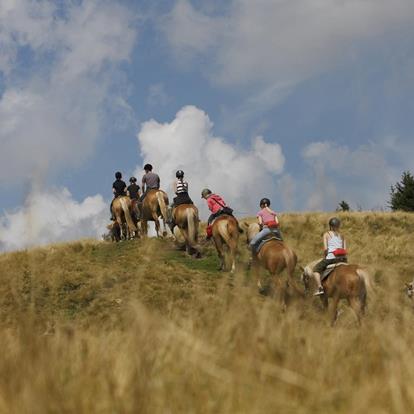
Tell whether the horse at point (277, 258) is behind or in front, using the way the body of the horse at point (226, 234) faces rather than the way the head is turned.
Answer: behind

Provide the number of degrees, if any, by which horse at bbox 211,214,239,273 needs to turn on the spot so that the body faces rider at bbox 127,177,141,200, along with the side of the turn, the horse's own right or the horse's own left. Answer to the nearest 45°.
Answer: approximately 45° to the horse's own left

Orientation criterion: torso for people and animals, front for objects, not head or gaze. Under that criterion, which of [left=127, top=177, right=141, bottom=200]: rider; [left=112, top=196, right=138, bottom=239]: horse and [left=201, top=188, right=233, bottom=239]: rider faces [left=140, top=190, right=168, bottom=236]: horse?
[left=201, top=188, right=233, bottom=239]: rider

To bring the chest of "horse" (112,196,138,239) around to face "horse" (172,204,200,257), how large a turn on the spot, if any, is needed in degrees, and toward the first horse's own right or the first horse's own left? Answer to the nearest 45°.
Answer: approximately 135° to the first horse's own right

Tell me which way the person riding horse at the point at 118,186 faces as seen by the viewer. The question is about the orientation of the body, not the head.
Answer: away from the camera

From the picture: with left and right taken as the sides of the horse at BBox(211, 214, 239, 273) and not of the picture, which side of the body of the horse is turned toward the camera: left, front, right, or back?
back

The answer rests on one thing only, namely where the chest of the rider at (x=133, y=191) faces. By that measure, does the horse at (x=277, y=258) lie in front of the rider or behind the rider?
behind

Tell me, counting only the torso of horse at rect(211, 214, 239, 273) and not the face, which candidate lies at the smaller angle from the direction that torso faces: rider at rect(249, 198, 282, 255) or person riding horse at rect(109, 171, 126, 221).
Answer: the person riding horse

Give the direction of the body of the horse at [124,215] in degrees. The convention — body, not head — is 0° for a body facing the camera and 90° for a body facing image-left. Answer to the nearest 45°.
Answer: approximately 180°

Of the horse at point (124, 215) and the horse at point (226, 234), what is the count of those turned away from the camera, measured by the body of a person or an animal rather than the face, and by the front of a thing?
2
